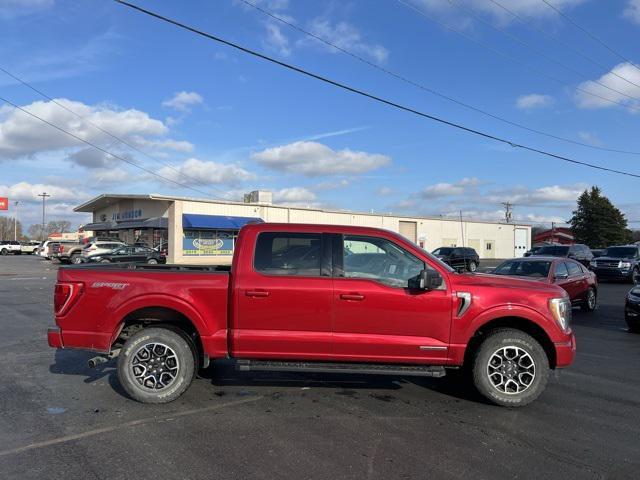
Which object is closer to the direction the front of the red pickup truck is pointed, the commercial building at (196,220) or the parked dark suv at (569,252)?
the parked dark suv

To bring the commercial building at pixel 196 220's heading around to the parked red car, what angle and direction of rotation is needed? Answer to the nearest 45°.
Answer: approximately 90° to its left

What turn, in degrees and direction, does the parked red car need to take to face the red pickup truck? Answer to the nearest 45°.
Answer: approximately 45° to its left

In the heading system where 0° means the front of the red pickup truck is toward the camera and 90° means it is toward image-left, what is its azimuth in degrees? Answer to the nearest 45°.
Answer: approximately 270°

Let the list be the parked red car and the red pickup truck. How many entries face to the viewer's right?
1

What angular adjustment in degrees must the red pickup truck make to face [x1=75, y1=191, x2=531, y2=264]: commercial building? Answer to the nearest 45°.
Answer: approximately 90° to its left

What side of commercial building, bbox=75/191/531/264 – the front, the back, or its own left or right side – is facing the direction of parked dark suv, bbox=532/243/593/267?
left
